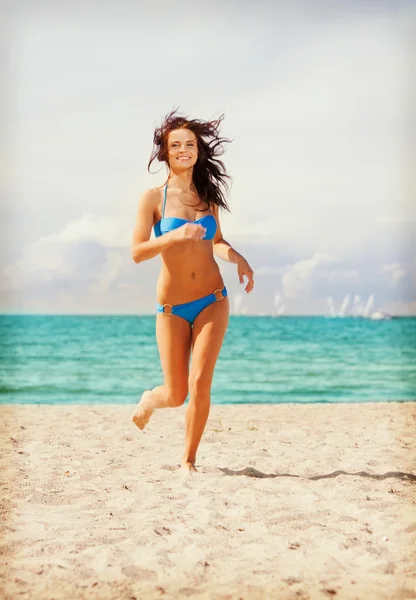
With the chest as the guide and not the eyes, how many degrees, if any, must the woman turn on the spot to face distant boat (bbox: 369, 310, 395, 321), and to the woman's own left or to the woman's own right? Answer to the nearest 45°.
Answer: approximately 180°

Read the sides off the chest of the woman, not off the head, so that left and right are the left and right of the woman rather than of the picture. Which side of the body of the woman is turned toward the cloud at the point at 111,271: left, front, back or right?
back

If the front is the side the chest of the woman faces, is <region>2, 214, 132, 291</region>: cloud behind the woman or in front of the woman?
behind

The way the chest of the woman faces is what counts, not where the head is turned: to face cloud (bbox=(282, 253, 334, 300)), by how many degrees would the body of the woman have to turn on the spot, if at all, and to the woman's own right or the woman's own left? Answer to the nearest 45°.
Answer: approximately 180°

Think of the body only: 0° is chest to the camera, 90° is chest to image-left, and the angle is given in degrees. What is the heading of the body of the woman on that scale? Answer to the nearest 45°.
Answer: approximately 0°

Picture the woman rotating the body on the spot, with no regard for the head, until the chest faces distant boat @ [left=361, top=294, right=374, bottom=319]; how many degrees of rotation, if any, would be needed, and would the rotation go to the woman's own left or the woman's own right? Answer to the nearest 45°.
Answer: approximately 180°
